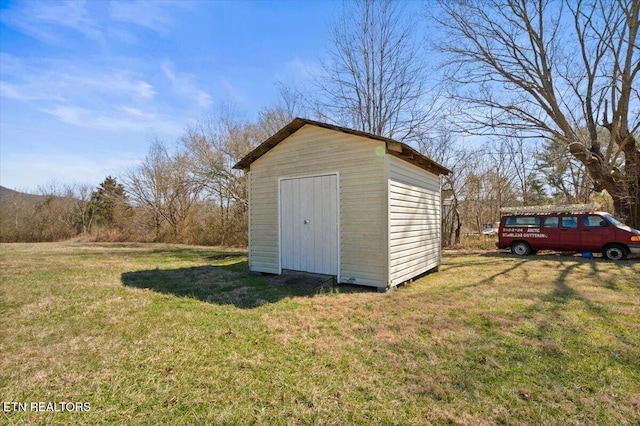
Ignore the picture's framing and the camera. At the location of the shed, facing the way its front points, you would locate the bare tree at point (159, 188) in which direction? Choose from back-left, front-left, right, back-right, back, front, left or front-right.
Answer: right

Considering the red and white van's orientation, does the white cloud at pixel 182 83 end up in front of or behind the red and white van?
behind

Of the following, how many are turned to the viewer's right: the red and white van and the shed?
1

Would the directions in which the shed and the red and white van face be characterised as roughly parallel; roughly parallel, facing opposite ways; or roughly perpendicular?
roughly perpendicular

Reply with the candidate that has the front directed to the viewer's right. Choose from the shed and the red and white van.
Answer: the red and white van

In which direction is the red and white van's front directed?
to the viewer's right

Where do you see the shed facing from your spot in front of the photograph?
facing the viewer and to the left of the viewer

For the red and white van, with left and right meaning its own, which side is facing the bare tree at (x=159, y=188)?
back
